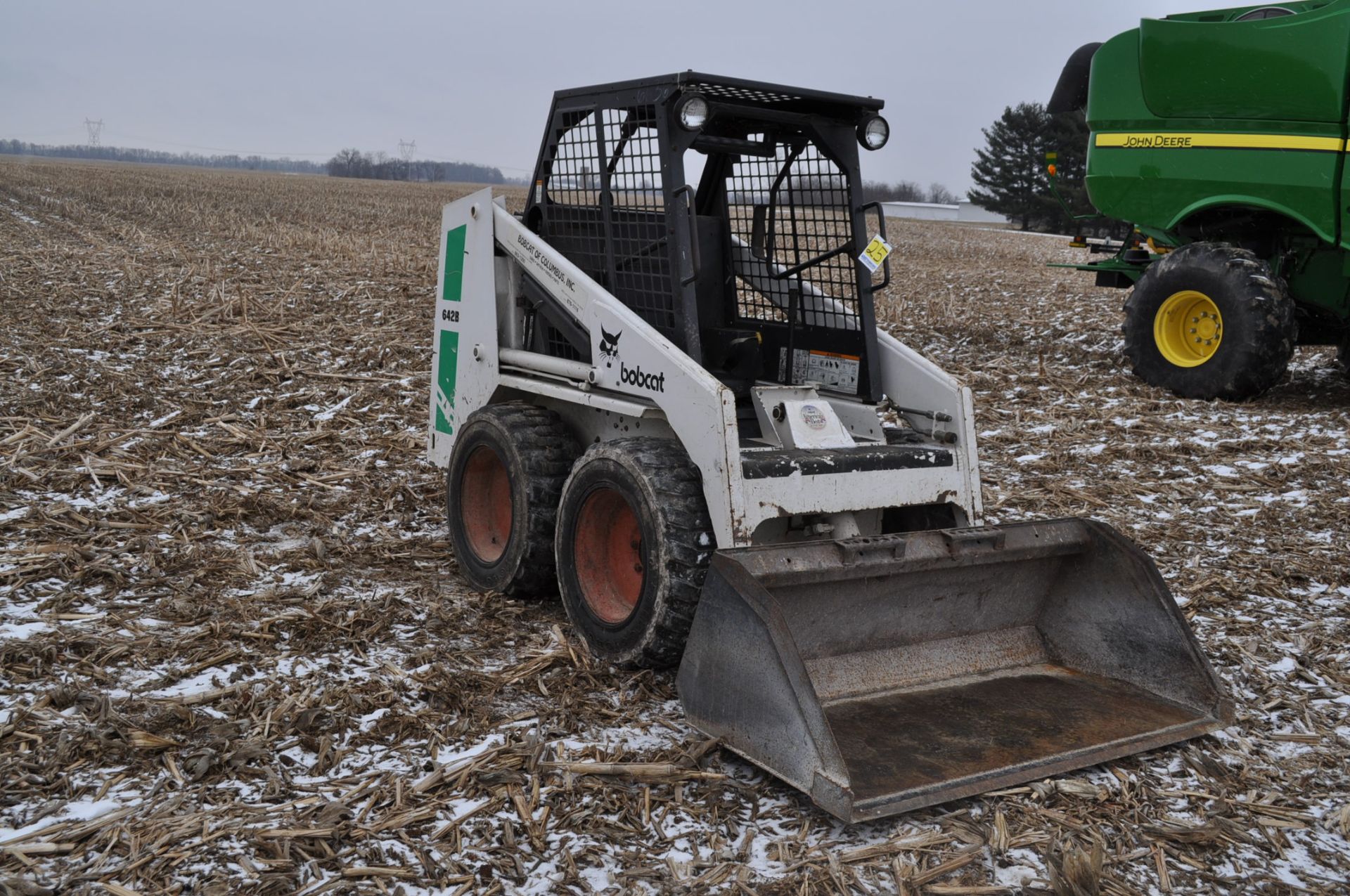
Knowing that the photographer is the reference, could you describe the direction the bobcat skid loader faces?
facing the viewer and to the right of the viewer

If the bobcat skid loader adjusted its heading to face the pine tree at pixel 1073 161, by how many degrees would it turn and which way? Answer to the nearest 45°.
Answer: approximately 135° to its left

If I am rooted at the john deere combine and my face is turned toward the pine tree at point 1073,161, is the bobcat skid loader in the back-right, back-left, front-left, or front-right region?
back-left

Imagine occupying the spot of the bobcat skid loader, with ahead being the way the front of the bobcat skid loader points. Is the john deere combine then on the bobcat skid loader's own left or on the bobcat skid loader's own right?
on the bobcat skid loader's own left

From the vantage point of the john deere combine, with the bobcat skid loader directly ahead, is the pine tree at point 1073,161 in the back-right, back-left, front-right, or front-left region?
back-right
